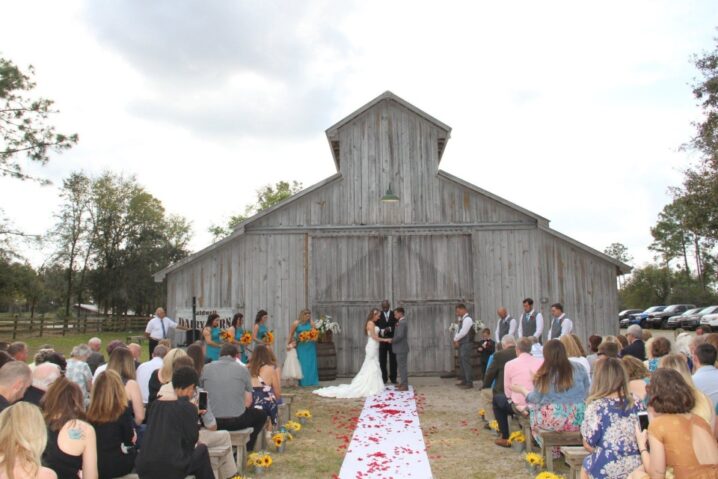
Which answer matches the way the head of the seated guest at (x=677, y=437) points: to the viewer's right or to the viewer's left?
to the viewer's left

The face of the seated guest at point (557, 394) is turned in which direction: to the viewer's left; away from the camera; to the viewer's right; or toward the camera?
away from the camera

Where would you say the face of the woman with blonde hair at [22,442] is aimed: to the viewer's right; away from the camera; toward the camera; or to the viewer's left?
away from the camera

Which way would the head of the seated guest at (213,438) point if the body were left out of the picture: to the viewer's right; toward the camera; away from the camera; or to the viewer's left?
away from the camera

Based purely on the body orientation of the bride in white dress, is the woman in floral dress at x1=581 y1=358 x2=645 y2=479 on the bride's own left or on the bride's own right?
on the bride's own right

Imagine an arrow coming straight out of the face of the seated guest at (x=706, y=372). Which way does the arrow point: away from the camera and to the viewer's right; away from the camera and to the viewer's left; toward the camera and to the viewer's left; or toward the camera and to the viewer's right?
away from the camera and to the viewer's left

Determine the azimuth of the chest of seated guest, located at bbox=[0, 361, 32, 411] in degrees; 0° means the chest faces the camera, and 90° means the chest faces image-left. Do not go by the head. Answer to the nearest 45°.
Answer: approximately 225°

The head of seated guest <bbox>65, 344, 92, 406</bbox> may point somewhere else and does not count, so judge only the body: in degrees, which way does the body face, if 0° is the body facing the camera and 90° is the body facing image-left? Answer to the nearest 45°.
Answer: approximately 225°

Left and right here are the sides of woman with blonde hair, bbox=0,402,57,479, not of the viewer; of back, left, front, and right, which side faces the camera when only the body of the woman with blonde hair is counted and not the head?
back

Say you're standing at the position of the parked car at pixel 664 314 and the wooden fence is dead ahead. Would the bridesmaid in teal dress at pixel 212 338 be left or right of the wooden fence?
left

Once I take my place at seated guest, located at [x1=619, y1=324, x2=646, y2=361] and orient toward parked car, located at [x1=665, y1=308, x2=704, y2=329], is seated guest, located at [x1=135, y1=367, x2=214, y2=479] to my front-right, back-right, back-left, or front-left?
back-left
